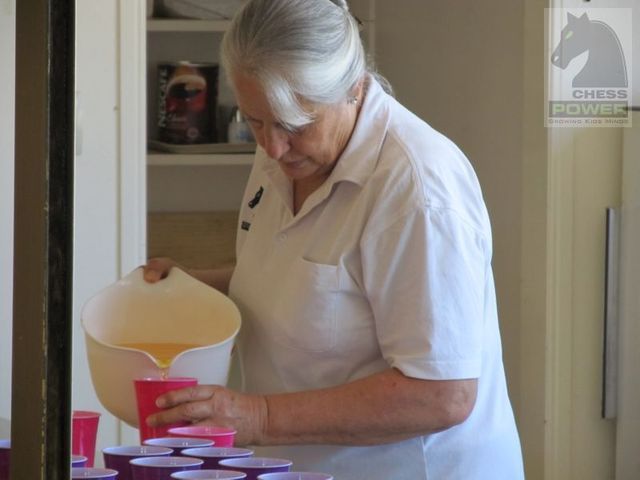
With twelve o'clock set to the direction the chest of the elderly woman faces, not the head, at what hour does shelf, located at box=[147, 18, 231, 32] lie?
The shelf is roughly at 4 o'clock from the elderly woman.

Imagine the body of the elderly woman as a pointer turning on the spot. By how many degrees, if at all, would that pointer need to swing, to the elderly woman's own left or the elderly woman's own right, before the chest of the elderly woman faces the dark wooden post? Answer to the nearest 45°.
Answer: approximately 45° to the elderly woman's own left

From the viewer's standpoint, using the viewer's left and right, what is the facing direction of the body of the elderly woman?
facing the viewer and to the left of the viewer

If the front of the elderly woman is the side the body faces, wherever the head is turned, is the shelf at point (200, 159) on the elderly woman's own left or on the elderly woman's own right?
on the elderly woman's own right

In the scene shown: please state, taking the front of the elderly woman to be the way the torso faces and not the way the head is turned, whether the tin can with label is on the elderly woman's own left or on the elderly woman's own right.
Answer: on the elderly woman's own right

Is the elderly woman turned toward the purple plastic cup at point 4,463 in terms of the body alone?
yes

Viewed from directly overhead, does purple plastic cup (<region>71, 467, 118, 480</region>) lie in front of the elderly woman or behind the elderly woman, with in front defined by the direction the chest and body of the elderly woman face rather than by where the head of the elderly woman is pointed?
in front

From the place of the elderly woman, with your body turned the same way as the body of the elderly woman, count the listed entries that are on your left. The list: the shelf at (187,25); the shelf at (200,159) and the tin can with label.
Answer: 0

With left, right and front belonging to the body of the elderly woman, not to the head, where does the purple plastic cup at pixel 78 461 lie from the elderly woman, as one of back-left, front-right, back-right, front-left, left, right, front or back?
front

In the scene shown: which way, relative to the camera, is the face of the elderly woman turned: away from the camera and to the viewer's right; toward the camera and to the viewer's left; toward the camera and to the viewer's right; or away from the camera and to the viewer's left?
toward the camera and to the viewer's left
